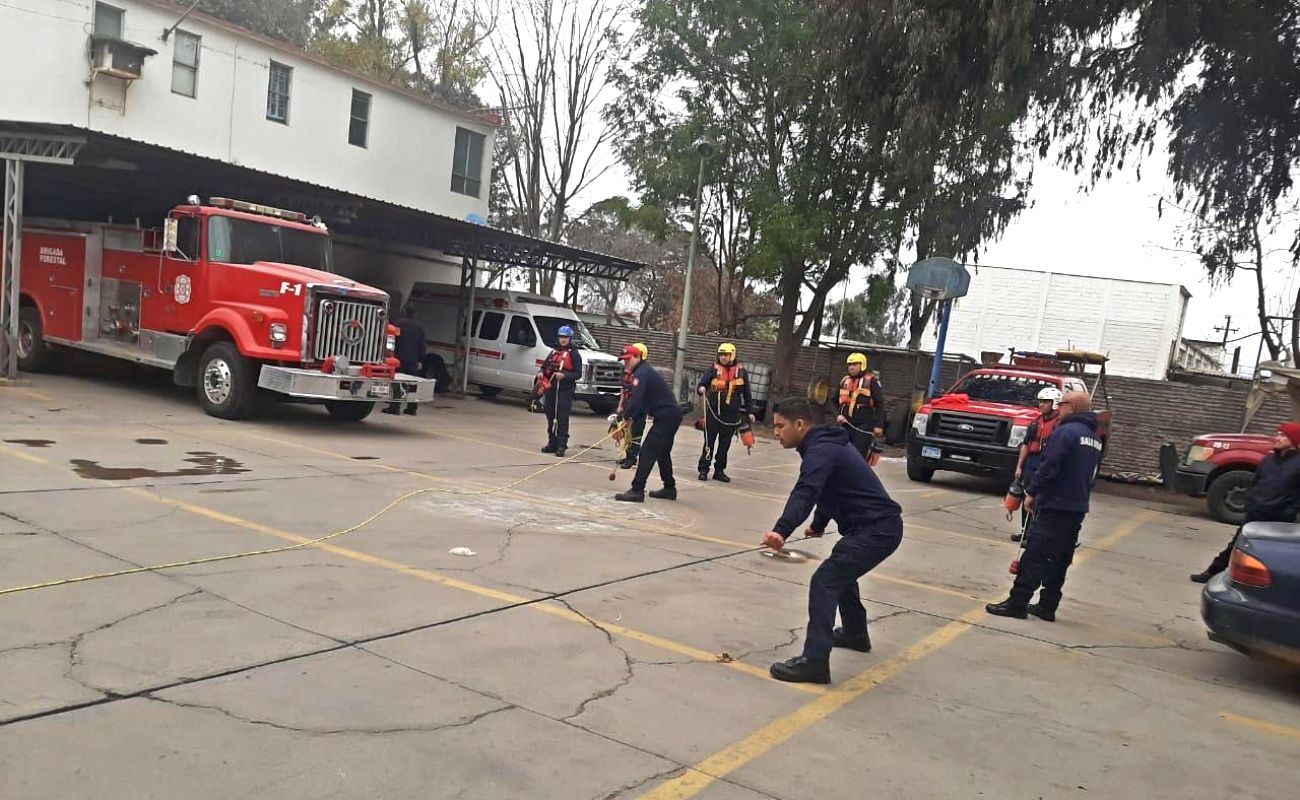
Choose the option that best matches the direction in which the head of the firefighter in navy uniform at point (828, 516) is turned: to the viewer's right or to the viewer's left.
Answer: to the viewer's left

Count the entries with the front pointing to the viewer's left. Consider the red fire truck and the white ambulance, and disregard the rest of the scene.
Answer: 0

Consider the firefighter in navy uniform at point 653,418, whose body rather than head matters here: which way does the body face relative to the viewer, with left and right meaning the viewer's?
facing to the left of the viewer

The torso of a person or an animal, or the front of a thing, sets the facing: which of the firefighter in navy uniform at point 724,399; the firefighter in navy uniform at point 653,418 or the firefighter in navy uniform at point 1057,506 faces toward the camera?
the firefighter in navy uniform at point 724,399

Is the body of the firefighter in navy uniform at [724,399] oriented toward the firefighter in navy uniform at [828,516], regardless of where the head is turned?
yes

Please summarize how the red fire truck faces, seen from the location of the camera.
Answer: facing the viewer and to the right of the viewer

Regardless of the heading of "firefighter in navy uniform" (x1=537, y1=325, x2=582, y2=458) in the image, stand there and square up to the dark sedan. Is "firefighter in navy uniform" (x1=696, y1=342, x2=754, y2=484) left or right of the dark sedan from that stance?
left

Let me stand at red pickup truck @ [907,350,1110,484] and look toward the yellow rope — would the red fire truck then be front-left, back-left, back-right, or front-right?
front-right

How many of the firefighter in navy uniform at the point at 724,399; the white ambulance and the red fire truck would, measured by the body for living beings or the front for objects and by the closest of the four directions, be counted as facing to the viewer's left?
0

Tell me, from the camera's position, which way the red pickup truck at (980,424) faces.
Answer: facing the viewer and to the left of the viewer

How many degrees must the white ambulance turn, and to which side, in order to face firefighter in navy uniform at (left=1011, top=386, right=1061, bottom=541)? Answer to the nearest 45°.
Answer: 0° — it already faces them

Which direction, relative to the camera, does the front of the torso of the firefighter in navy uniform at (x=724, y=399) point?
toward the camera

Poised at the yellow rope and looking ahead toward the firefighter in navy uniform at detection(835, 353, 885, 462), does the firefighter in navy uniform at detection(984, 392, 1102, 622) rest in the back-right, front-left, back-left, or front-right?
front-right

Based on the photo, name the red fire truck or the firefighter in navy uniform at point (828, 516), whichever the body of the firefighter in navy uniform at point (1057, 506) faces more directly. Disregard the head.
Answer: the red fire truck

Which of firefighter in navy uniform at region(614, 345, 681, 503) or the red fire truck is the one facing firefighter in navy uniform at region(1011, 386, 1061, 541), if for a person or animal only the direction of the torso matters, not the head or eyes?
the red fire truck
